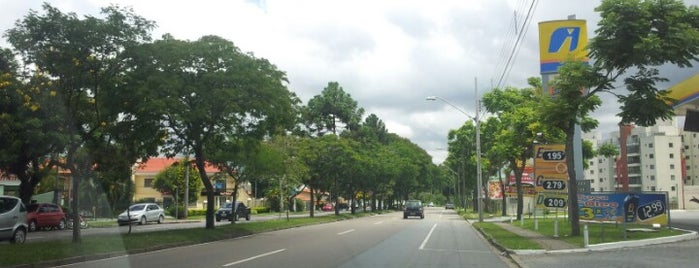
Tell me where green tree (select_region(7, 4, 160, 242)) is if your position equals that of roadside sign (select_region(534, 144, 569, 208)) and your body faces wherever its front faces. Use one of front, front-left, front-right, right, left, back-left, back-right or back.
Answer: front-right

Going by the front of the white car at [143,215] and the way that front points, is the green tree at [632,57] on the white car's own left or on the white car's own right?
on the white car's own left

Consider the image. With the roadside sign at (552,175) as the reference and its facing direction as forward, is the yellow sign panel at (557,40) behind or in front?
behind

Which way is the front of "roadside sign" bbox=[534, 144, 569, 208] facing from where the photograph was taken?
facing the viewer

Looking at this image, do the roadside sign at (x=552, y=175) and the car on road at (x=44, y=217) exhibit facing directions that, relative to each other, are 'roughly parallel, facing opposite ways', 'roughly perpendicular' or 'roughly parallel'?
roughly parallel

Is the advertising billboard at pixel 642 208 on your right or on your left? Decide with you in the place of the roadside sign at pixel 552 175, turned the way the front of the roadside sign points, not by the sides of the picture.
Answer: on your left

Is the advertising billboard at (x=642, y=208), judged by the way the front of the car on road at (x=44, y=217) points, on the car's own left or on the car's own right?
on the car's own left

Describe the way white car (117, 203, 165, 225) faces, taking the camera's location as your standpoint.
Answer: facing the viewer and to the left of the viewer

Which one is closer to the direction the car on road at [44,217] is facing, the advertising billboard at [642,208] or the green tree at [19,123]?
the green tree

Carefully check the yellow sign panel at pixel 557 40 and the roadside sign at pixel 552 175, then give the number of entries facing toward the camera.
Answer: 2

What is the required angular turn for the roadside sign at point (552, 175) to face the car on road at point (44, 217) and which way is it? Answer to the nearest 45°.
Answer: approximately 90° to its right

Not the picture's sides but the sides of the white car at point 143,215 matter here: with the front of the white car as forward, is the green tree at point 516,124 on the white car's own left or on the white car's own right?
on the white car's own left

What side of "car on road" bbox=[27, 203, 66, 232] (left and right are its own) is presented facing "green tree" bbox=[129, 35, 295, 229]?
left

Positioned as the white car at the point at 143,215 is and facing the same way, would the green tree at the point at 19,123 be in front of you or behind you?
in front

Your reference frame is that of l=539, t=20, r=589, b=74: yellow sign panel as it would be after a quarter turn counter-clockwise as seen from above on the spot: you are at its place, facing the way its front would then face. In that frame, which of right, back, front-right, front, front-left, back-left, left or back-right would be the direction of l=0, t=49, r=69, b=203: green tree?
back-right

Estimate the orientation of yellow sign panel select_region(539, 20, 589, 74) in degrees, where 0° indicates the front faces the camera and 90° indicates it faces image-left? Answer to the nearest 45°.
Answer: approximately 0°
